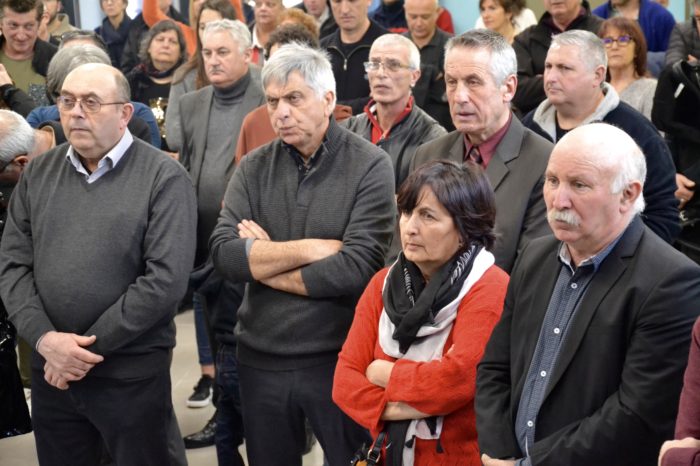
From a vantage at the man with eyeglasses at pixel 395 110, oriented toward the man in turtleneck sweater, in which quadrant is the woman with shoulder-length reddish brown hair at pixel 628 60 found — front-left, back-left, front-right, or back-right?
back-right

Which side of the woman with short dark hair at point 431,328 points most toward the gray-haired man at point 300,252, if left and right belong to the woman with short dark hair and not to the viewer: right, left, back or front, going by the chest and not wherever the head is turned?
right

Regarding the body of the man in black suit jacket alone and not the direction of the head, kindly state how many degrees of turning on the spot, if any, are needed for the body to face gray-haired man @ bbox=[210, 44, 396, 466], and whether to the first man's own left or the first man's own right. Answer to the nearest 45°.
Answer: approximately 90° to the first man's own right

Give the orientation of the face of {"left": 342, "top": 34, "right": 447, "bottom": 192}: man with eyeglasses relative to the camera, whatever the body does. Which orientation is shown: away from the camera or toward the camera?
toward the camera

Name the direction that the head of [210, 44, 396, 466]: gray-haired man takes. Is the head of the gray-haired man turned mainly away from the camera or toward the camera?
toward the camera

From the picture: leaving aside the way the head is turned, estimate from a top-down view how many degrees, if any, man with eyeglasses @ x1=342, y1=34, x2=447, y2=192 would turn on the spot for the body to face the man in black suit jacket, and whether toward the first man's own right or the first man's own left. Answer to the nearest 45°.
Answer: approximately 45° to the first man's own left

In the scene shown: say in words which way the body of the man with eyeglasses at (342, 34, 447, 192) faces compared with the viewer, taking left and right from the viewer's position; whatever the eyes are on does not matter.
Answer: facing the viewer and to the left of the viewer

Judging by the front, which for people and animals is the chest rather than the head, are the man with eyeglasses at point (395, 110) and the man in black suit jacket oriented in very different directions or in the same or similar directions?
same or similar directions

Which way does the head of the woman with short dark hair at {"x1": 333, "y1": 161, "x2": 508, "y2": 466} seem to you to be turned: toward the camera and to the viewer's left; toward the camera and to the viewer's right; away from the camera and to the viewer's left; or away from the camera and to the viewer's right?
toward the camera and to the viewer's left

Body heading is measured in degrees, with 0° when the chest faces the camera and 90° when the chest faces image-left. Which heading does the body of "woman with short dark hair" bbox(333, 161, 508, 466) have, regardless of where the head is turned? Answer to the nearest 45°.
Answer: approximately 45°

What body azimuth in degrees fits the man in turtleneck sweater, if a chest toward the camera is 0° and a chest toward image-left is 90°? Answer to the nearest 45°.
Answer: approximately 45°

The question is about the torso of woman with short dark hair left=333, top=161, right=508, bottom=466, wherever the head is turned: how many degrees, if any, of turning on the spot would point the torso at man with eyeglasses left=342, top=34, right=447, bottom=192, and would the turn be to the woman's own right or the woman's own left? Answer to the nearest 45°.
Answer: approximately 135° to the woman's own right

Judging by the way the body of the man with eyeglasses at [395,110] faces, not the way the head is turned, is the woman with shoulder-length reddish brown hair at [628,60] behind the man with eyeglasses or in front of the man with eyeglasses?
behind

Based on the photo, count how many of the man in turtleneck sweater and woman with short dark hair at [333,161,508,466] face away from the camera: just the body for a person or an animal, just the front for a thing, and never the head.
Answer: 0

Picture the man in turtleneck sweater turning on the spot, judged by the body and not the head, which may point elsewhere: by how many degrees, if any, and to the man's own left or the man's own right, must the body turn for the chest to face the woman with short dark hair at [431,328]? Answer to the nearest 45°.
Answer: approximately 45° to the man's own left

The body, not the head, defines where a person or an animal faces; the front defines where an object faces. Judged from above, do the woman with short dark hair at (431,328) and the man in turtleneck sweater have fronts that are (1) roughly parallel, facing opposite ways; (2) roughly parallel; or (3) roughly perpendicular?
roughly parallel
